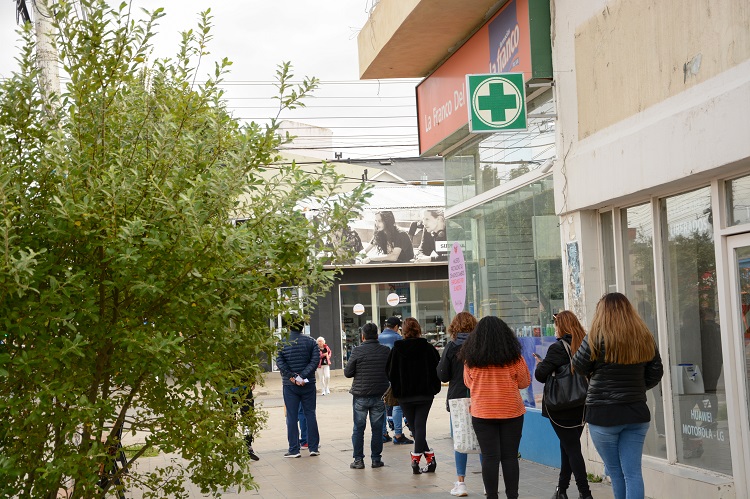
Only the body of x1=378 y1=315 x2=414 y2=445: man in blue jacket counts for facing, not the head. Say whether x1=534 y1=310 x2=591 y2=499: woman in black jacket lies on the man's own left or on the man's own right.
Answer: on the man's own right

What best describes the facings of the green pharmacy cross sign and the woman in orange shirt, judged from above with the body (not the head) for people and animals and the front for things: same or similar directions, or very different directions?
very different directions

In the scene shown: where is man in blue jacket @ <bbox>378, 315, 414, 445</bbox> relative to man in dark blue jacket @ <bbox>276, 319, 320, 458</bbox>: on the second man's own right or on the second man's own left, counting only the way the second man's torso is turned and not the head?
on the second man's own right

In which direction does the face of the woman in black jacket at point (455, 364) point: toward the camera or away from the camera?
away from the camera

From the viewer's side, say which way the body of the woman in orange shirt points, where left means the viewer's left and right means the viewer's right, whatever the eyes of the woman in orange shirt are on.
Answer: facing away from the viewer

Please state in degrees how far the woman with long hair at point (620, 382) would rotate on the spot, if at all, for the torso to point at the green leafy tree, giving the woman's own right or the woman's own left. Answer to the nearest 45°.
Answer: approximately 135° to the woman's own left

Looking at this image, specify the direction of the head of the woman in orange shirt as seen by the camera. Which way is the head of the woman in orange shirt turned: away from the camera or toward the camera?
away from the camera

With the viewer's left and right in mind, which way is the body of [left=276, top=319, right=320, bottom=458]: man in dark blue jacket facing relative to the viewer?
facing away from the viewer

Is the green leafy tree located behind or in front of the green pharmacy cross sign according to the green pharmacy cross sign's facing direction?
in front

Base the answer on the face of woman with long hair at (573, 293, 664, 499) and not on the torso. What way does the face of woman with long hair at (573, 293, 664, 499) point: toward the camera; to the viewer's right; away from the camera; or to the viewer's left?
away from the camera

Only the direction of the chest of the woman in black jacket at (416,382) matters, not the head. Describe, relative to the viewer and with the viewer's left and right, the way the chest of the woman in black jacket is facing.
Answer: facing away from the viewer

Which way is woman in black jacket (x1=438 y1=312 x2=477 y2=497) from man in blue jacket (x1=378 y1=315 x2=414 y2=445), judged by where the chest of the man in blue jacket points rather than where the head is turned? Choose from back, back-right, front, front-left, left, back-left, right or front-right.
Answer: back-right

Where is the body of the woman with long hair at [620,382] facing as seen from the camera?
away from the camera

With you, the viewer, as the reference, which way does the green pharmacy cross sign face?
facing the viewer

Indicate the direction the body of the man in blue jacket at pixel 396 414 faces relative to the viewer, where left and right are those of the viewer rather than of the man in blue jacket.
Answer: facing away from the viewer and to the right of the viewer
